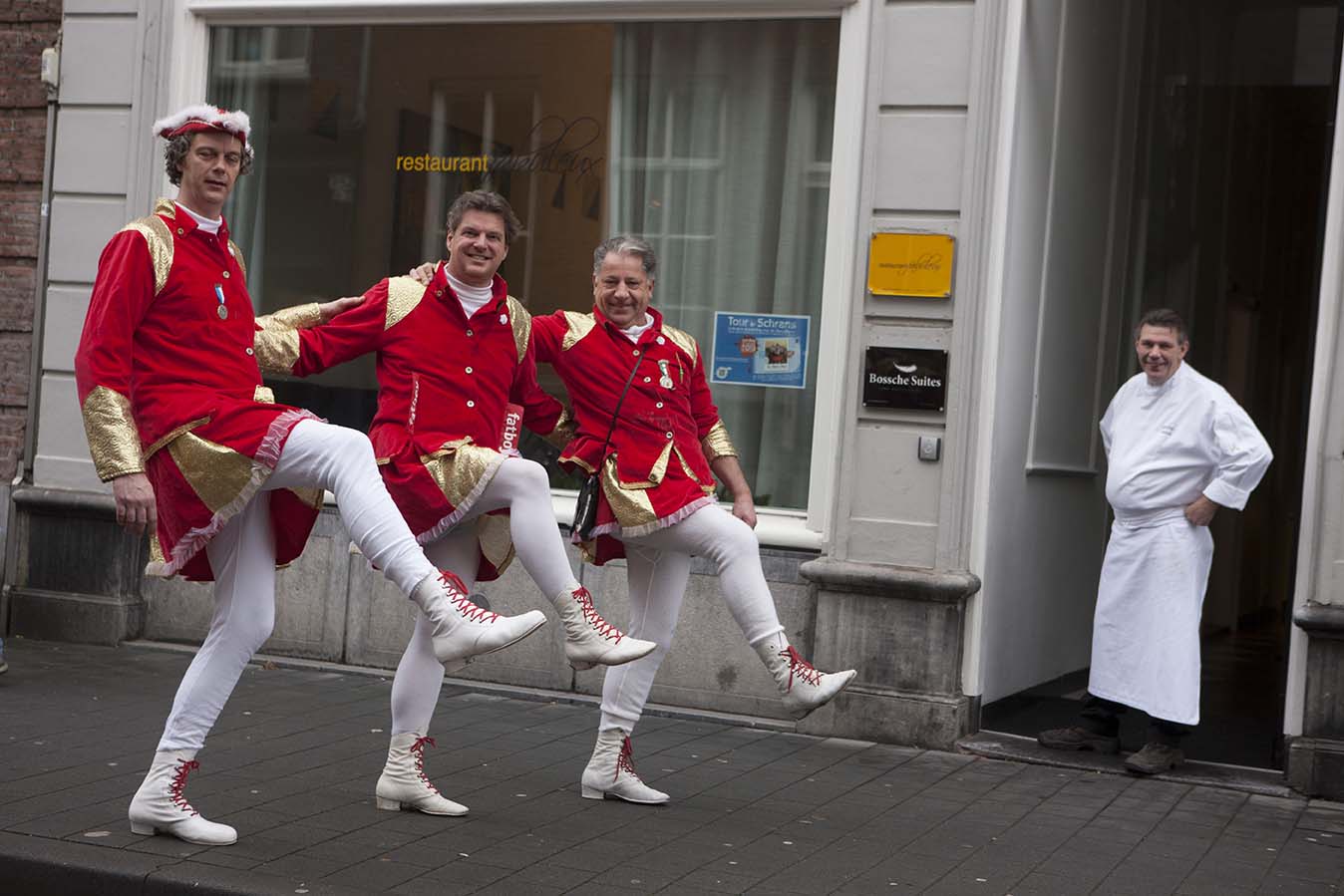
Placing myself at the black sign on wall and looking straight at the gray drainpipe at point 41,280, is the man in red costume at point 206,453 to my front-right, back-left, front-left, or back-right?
front-left

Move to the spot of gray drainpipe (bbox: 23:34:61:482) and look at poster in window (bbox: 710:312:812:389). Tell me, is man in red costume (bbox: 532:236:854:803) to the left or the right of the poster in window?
right

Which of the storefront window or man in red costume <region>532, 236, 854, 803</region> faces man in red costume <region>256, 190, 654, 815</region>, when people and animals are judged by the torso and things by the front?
the storefront window

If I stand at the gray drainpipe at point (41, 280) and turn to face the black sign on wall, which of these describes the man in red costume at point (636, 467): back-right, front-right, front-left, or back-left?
front-right

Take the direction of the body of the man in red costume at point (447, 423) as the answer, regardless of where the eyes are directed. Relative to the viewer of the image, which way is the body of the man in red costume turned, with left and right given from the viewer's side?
facing the viewer and to the right of the viewer

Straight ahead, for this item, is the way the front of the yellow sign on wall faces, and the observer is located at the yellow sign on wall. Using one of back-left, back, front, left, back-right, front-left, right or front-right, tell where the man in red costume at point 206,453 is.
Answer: front-right

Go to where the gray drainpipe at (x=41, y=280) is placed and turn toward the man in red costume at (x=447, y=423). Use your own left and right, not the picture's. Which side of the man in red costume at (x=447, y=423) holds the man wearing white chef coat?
left

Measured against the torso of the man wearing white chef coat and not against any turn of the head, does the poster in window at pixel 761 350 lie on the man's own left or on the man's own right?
on the man's own right

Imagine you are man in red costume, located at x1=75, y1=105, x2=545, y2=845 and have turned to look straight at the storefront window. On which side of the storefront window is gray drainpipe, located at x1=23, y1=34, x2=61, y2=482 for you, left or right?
left

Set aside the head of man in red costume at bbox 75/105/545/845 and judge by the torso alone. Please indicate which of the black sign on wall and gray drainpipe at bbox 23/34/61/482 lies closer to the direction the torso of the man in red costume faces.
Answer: the black sign on wall

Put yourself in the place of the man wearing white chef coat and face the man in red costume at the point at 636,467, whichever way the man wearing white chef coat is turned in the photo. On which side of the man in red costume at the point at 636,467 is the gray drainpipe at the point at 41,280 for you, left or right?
right

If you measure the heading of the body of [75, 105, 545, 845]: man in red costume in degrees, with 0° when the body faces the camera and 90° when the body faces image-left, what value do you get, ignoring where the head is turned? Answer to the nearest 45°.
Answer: approximately 315°

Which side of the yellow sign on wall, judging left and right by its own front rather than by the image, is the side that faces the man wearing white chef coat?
left

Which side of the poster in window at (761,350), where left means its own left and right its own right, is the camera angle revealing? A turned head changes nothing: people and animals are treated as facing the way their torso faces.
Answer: front

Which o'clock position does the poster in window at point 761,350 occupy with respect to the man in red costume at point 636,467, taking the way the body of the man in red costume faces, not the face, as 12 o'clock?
The poster in window is roughly at 8 o'clock from the man in red costume.

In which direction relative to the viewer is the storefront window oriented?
toward the camera

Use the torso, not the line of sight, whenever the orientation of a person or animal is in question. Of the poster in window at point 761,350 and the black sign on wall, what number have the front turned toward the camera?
2

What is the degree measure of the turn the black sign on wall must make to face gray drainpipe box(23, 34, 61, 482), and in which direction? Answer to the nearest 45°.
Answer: approximately 90° to its right

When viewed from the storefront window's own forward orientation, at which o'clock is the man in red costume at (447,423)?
The man in red costume is roughly at 12 o'clock from the storefront window.
